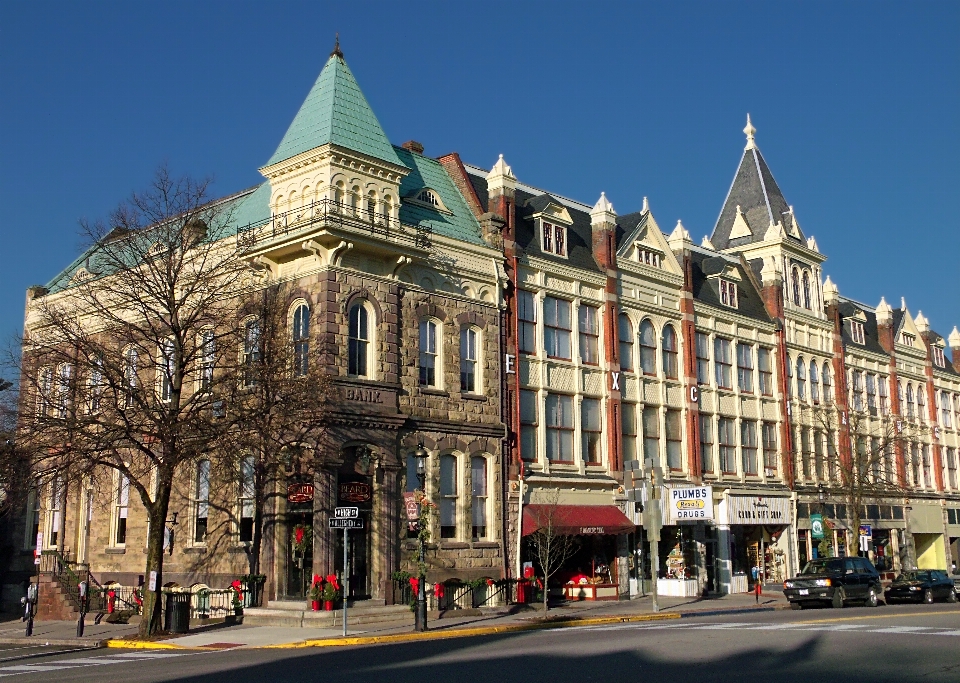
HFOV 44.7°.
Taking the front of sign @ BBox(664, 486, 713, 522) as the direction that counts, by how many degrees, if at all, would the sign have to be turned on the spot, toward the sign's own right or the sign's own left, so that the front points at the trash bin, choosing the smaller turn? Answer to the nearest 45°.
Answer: approximately 45° to the sign's own right

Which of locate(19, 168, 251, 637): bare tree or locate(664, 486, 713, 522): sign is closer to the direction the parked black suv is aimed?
the bare tree

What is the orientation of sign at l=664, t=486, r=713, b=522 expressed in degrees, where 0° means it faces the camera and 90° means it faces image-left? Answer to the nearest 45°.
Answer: approximately 0°

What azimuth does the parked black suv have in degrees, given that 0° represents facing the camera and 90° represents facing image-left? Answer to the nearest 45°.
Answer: approximately 45°

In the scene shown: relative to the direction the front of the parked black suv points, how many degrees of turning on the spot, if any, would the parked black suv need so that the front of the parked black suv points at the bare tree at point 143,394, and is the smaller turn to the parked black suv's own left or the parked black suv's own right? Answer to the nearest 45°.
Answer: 0° — it already faces it
